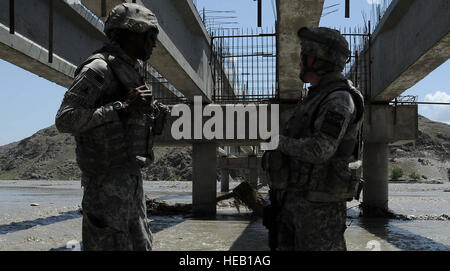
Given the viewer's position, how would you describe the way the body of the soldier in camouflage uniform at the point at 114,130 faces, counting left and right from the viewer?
facing to the right of the viewer

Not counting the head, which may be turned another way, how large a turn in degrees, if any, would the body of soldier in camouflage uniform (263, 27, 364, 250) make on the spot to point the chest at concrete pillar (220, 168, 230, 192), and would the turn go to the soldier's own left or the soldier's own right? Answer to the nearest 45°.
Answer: approximately 90° to the soldier's own right

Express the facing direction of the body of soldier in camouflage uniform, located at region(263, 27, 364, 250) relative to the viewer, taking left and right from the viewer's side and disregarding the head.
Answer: facing to the left of the viewer

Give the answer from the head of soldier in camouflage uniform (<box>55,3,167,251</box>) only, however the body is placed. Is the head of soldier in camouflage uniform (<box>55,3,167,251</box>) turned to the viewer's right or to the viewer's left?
to the viewer's right

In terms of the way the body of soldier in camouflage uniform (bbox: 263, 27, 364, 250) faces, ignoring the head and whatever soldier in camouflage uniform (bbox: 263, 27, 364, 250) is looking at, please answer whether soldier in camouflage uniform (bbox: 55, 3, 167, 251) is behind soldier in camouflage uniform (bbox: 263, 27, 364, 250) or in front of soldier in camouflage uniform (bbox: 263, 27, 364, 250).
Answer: in front

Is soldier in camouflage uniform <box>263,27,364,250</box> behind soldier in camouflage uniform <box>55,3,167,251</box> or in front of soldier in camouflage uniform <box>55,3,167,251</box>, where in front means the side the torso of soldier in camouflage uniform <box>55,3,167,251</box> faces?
in front

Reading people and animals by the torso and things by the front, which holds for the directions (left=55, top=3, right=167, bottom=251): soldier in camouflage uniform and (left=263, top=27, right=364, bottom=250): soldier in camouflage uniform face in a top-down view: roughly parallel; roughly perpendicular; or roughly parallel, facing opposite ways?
roughly parallel, facing opposite ways

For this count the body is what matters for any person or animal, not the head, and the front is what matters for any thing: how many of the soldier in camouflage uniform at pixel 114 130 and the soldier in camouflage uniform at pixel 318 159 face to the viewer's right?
1

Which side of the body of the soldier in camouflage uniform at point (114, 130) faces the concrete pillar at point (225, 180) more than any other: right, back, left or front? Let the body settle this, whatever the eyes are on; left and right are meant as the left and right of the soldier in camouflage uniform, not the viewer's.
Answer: left

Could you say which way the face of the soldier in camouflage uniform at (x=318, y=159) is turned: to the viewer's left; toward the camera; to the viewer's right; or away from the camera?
to the viewer's left

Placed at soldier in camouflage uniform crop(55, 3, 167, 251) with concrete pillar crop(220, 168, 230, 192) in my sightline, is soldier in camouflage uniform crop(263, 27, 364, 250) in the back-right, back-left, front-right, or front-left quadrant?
front-right

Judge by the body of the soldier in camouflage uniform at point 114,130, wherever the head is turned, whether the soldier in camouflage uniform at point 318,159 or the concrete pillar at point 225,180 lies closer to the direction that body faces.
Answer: the soldier in camouflage uniform
